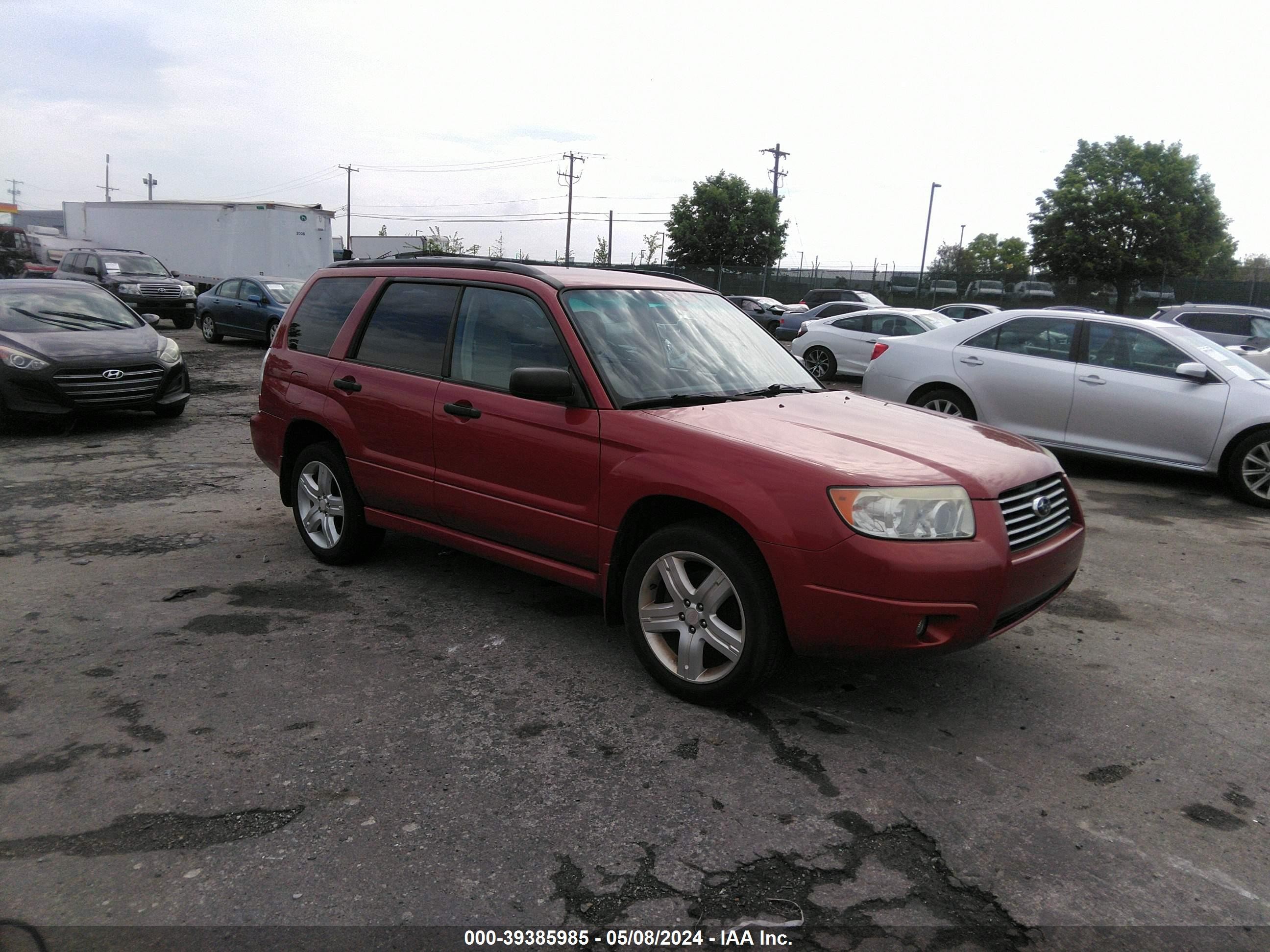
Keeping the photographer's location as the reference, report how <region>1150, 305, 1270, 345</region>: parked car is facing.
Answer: facing to the right of the viewer

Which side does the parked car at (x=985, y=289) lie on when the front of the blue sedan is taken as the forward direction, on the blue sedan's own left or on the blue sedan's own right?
on the blue sedan's own left

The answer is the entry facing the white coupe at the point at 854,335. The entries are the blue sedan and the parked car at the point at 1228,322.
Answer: the blue sedan

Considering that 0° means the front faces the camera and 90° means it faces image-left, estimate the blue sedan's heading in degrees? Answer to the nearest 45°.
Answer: approximately 315°

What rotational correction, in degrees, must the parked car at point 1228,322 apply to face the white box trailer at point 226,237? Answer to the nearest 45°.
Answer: approximately 180°

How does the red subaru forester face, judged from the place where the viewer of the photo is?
facing the viewer and to the right of the viewer

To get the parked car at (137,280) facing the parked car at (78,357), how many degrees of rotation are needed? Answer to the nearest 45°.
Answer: approximately 45° to its right

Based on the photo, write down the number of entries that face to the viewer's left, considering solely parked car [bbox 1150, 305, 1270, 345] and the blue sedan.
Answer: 0
